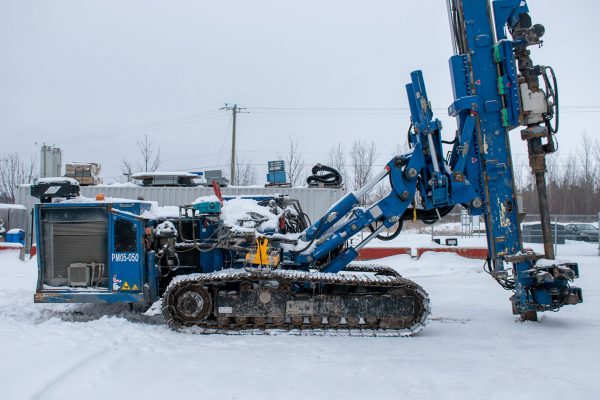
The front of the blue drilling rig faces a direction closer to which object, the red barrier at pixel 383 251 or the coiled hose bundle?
the red barrier

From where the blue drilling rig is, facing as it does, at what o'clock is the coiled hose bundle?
The coiled hose bundle is roughly at 8 o'clock from the blue drilling rig.

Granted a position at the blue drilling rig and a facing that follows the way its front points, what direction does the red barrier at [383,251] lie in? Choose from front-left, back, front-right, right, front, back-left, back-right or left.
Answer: left

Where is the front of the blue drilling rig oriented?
to the viewer's right
